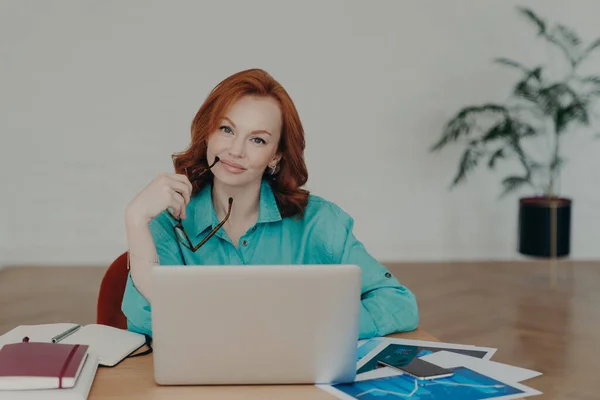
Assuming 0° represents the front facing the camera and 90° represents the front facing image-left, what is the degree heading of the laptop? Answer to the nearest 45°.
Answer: approximately 180°

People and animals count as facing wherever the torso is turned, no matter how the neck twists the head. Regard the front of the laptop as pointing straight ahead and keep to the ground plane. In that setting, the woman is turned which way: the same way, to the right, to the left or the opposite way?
the opposite way

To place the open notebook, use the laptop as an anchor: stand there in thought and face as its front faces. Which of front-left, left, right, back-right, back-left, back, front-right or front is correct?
front-left

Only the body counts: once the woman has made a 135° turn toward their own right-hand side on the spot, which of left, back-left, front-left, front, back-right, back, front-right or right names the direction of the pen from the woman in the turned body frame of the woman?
left

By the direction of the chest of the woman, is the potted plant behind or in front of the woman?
behind

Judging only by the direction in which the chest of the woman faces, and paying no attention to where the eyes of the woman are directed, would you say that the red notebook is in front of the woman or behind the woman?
in front

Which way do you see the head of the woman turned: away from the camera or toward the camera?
toward the camera

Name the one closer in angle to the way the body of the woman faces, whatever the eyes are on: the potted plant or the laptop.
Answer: the laptop

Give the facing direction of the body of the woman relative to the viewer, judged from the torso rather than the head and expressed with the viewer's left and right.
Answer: facing the viewer

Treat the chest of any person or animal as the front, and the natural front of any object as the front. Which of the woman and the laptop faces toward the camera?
the woman

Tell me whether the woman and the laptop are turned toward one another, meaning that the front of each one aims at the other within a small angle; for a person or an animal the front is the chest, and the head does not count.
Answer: yes

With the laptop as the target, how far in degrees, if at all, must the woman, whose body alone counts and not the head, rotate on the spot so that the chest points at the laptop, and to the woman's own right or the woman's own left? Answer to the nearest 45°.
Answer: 0° — they already face it

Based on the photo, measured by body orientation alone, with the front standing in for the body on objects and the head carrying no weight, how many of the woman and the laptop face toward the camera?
1

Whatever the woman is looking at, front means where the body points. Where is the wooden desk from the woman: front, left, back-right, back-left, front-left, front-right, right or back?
front
